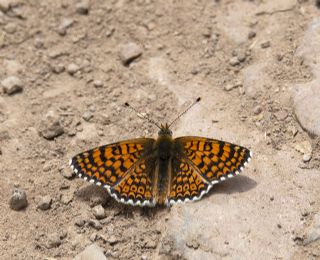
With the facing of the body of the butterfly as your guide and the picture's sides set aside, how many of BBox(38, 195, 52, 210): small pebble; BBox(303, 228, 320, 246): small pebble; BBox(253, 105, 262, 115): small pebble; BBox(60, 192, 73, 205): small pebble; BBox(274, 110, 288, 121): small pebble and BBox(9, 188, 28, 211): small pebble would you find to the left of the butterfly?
3

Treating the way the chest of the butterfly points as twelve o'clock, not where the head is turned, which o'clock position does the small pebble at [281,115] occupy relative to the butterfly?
The small pebble is roughly at 2 o'clock from the butterfly.

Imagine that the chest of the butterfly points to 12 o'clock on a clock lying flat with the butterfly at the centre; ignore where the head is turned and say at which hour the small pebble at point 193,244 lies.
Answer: The small pebble is roughly at 5 o'clock from the butterfly.

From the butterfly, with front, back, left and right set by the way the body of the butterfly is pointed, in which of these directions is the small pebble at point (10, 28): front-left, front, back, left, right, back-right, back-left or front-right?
front-left

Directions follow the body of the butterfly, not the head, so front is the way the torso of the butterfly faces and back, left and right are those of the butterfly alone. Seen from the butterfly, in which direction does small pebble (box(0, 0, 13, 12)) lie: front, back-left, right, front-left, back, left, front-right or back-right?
front-left

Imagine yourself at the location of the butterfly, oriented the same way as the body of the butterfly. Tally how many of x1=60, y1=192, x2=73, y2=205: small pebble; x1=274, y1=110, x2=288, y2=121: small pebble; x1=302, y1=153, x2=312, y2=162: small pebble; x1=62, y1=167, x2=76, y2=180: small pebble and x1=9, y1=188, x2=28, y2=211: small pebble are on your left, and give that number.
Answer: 3

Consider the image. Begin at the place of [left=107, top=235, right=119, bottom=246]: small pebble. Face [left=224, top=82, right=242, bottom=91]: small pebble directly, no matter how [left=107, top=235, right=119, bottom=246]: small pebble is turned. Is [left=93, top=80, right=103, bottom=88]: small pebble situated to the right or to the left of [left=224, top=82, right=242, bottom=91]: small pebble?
left

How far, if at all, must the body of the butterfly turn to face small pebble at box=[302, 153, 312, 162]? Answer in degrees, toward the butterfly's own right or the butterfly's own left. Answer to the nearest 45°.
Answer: approximately 90° to the butterfly's own right

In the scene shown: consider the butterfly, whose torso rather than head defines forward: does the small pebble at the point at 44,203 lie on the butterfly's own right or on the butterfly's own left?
on the butterfly's own left

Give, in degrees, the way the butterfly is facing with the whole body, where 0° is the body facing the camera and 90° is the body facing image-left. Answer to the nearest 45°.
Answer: approximately 180°

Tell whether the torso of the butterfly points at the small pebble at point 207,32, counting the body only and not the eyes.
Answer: yes
